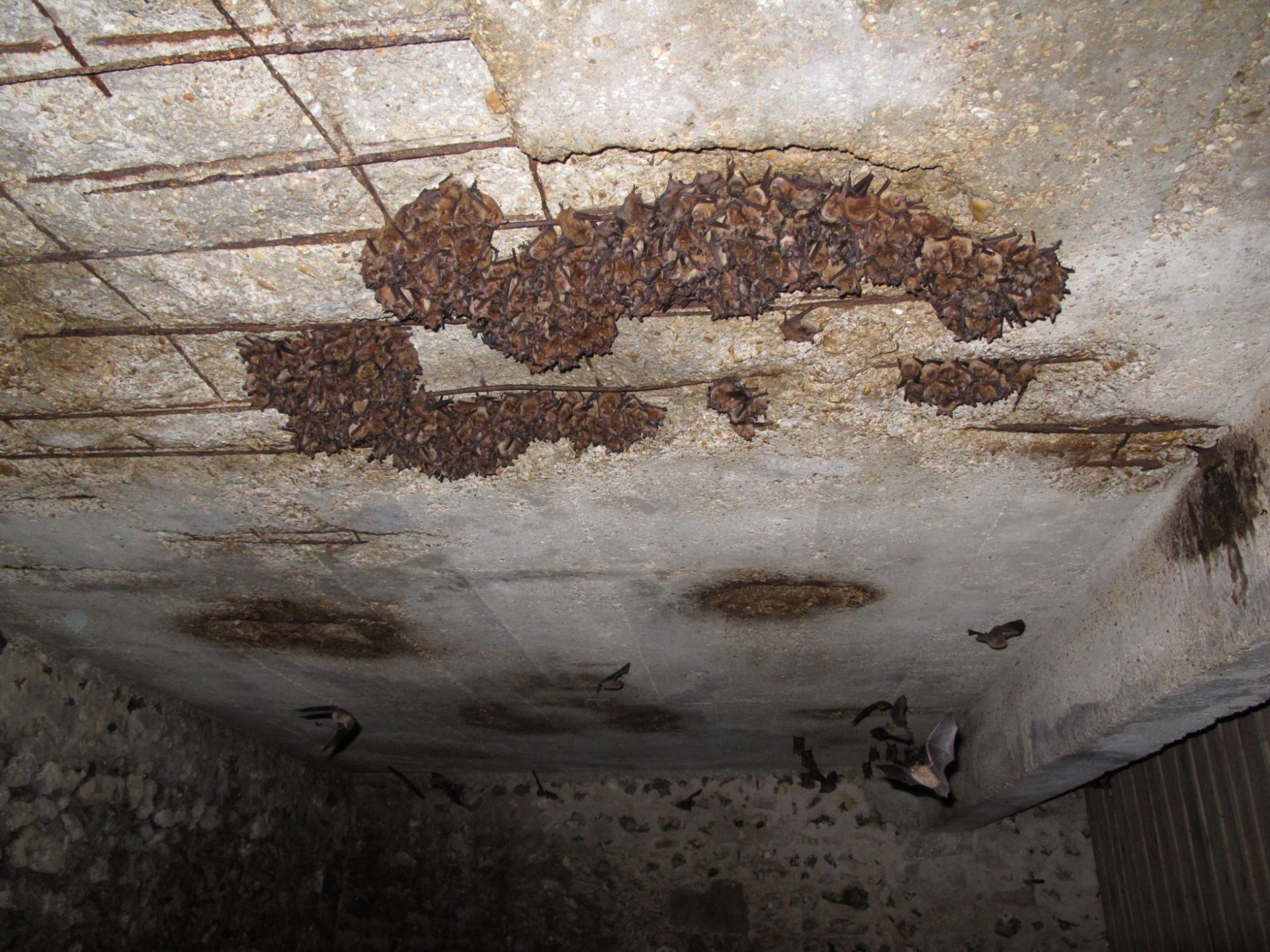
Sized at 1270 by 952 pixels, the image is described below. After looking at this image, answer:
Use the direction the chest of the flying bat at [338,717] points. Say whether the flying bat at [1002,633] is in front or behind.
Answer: in front

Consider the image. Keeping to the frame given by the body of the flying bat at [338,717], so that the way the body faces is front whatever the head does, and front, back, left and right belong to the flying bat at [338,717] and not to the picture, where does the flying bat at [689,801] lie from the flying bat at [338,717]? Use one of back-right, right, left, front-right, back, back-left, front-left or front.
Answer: front-left

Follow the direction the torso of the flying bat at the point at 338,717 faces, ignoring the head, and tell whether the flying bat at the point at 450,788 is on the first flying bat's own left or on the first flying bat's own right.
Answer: on the first flying bat's own left

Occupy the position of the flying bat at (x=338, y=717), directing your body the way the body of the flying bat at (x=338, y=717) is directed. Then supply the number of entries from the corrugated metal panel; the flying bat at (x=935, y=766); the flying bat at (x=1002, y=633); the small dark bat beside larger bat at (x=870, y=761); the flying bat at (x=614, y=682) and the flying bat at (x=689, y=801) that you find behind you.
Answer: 0

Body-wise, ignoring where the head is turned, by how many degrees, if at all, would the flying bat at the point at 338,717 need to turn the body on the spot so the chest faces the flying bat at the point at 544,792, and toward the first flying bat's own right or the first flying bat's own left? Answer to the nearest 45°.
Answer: approximately 45° to the first flying bat's own left

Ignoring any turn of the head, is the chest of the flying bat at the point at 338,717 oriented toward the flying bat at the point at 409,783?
no

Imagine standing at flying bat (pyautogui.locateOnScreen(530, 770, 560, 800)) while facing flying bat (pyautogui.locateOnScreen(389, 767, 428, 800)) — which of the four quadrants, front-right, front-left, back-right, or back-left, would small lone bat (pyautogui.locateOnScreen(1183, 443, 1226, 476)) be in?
back-left

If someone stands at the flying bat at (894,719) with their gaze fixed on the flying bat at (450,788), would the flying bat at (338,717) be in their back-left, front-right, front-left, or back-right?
front-left
